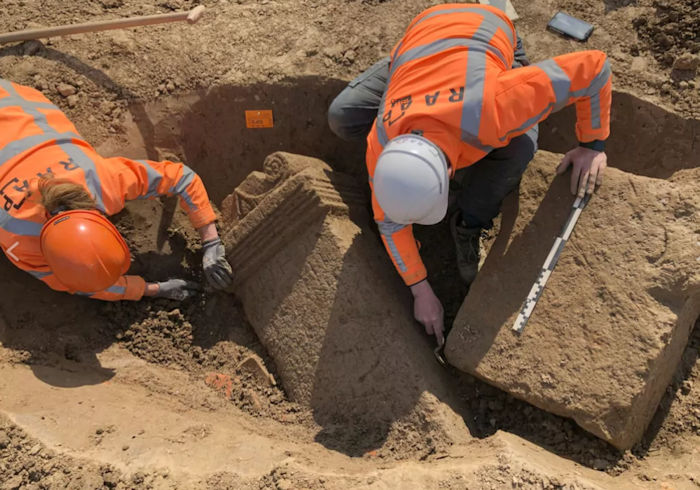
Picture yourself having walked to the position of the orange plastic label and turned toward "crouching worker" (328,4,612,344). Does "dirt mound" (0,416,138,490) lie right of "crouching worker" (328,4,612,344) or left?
right

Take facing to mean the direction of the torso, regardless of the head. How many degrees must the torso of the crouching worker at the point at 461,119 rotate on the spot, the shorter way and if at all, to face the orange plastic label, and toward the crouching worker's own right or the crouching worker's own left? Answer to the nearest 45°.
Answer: approximately 135° to the crouching worker's own right

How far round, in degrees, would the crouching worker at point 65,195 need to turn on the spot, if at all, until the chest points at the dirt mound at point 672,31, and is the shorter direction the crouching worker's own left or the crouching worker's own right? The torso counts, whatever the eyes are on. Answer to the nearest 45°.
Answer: approximately 45° to the crouching worker's own left

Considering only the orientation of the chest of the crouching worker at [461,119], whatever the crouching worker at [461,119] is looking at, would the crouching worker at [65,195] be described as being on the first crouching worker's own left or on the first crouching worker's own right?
on the first crouching worker's own right

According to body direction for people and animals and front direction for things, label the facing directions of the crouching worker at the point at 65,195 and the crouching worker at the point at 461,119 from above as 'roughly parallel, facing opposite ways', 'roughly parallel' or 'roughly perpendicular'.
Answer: roughly perpendicular

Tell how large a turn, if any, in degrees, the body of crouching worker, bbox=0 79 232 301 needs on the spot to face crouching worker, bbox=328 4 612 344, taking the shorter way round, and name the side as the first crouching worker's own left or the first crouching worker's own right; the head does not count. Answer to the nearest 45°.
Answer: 0° — they already face them

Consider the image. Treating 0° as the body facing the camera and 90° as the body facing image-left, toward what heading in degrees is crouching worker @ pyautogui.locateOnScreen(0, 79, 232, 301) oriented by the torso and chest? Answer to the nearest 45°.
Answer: approximately 315°

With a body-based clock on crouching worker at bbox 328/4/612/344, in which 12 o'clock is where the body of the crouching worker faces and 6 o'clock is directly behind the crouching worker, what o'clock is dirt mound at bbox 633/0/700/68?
The dirt mound is roughly at 7 o'clock from the crouching worker.
